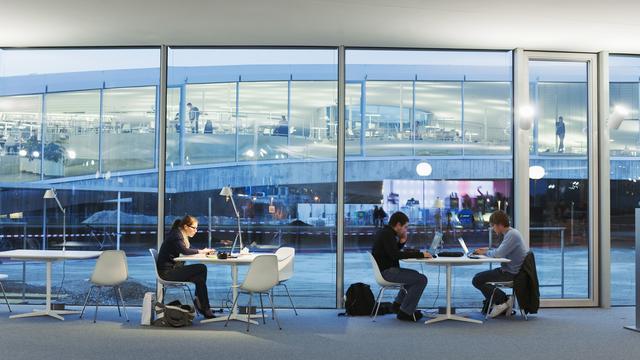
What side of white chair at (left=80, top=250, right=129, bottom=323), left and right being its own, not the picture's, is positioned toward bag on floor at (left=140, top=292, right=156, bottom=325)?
back

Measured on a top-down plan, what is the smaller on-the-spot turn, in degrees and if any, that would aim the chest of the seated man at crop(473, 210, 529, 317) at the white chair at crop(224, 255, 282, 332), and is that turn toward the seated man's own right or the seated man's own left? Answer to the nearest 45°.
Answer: approximately 45° to the seated man's own left

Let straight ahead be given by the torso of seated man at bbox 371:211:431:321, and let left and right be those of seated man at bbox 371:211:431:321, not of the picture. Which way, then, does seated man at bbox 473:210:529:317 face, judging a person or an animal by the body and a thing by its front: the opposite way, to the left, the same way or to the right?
the opposite way

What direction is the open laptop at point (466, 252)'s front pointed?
to the viewer's right

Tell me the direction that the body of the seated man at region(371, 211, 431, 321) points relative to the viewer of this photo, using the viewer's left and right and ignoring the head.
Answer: facing to the right of the viewer

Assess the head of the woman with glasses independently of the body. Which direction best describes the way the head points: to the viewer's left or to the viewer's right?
to the viewer's right

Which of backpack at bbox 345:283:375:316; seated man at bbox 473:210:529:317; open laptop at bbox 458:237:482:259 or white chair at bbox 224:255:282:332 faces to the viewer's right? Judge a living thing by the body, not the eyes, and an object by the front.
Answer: the open laptop

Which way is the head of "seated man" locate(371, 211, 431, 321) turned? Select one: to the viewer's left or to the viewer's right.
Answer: to the viewer's right

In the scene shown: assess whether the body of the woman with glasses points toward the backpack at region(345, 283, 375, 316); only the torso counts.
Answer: yes

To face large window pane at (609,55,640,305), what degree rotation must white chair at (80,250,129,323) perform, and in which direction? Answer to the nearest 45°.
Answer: approximately 135° to its right

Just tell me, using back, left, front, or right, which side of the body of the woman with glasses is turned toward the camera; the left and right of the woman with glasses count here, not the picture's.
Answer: right

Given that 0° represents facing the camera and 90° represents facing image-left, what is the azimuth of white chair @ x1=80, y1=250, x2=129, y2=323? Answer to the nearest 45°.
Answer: approximately 135°
